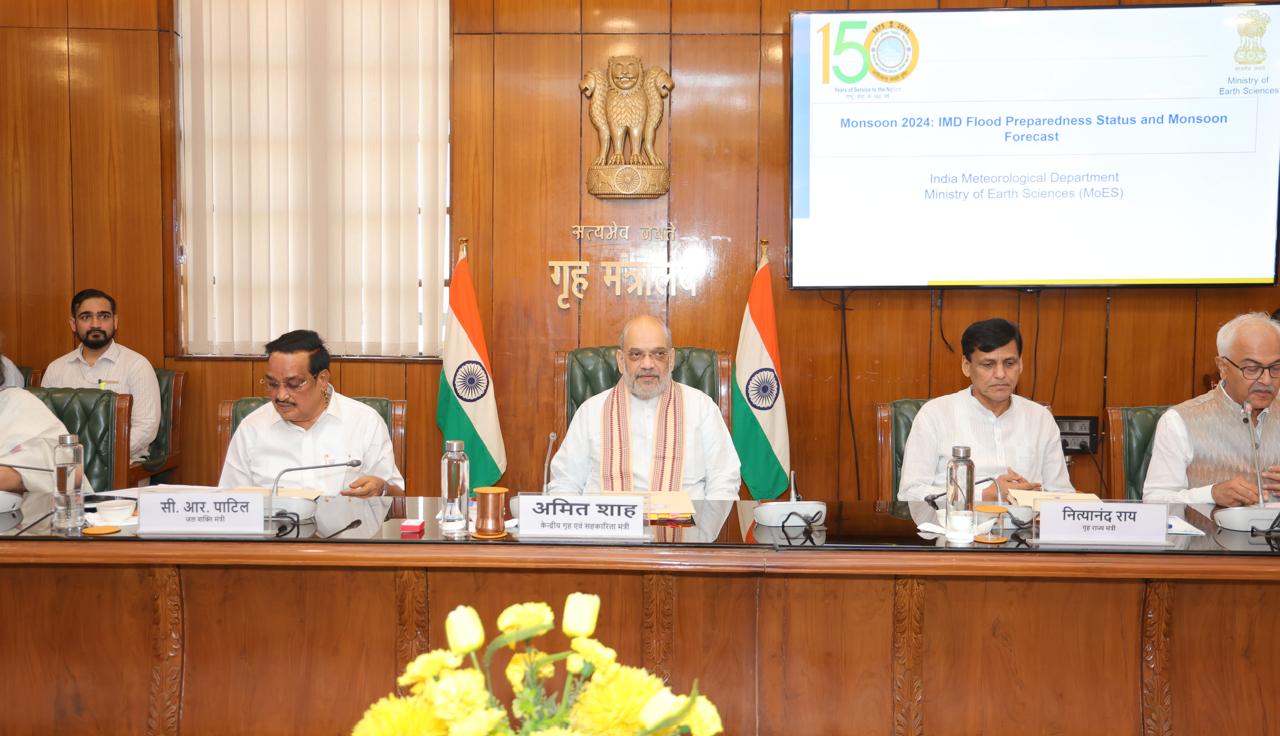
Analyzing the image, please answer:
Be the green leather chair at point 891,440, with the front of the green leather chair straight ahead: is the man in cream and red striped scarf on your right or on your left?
on your right

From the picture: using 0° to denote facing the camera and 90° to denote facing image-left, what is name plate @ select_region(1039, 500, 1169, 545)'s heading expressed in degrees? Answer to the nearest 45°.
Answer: approximately 0°

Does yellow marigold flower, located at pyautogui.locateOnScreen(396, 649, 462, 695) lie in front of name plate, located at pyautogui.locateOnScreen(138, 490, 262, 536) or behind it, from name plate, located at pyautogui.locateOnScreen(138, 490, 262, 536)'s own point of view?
in front

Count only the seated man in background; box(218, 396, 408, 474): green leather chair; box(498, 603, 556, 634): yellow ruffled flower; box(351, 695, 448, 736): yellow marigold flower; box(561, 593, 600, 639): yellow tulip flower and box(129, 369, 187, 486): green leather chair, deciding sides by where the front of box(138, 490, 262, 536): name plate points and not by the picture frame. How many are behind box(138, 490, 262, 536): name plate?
3

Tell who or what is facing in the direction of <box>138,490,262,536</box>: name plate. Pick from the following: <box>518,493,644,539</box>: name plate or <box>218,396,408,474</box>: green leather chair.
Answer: the green leather chair

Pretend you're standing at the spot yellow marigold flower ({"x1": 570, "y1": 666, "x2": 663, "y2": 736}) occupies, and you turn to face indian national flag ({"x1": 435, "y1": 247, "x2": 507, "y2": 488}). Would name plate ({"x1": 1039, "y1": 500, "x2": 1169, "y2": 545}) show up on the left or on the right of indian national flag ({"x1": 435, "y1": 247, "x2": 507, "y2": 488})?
right

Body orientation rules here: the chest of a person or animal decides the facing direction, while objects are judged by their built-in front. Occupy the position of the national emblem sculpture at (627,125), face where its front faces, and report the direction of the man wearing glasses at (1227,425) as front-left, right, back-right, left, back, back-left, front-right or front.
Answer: front-left

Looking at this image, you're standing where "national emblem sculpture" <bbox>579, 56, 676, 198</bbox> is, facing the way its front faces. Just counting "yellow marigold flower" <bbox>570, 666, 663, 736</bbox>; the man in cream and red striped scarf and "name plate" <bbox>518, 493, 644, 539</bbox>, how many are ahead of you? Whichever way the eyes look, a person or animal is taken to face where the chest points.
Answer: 3
